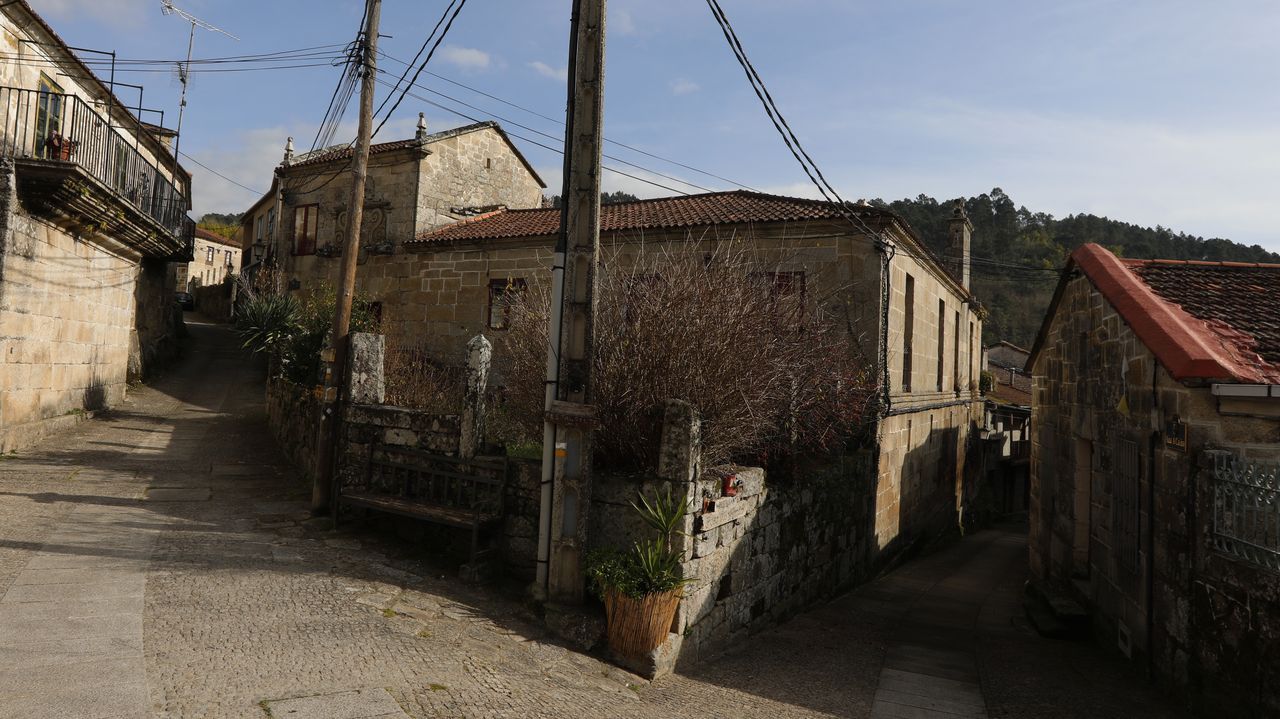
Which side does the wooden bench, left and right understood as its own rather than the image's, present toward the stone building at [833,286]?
back

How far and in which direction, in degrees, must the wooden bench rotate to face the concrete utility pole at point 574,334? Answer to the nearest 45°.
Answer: approximately 90° to its left

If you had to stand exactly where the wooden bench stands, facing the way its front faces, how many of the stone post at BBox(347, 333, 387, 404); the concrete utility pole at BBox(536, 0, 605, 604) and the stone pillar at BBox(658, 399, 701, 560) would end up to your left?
2

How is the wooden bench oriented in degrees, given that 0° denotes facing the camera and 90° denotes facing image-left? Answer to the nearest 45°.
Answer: approximately 45°

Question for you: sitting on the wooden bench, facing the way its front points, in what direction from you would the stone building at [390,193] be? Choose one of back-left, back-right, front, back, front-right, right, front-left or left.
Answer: back-right

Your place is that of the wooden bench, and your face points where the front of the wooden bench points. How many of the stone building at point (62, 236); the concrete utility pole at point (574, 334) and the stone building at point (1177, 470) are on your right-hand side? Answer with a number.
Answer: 1

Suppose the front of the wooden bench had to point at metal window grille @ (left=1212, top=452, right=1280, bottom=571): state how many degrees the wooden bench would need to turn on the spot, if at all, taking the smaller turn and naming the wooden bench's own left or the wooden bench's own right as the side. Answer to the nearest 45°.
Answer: approximately 90° to the wooden bench's own left

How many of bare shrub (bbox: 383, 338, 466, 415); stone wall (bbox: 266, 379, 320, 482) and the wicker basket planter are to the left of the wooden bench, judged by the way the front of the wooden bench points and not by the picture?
1
